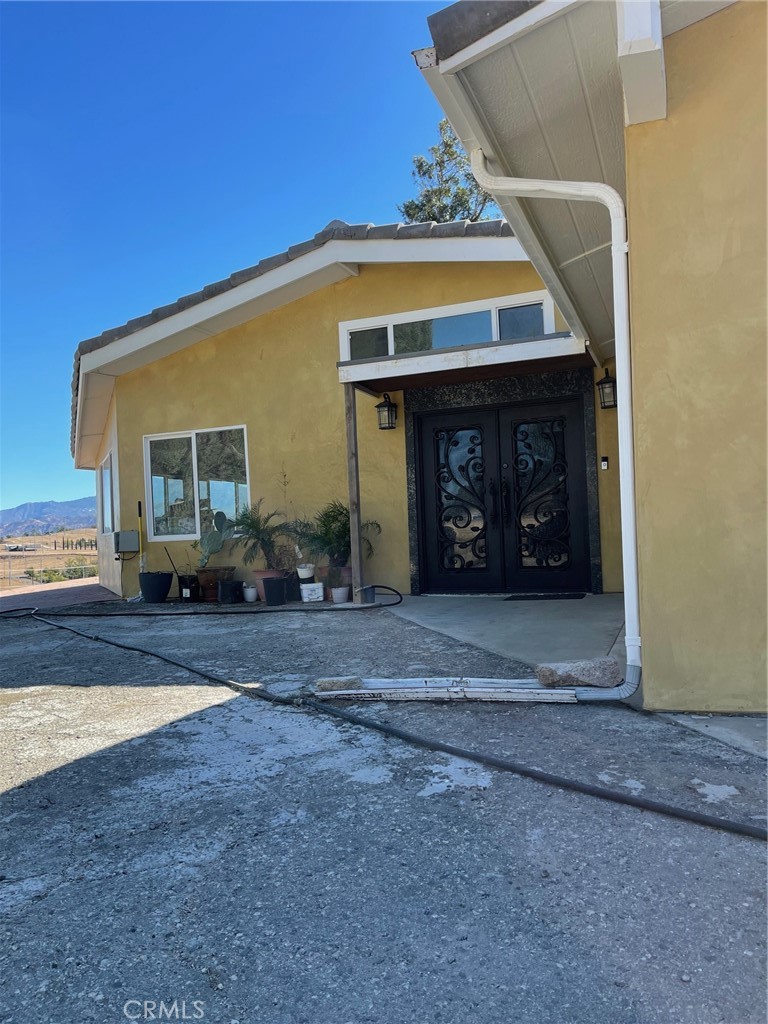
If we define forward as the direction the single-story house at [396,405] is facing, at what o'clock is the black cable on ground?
The black cable on ground is roughly at 12 o'clock from the single-story house.

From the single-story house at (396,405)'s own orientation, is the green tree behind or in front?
behind

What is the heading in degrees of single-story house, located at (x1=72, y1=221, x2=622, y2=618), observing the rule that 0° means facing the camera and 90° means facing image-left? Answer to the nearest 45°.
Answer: approximately 0°

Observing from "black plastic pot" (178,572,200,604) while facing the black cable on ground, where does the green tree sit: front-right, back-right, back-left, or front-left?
back-left

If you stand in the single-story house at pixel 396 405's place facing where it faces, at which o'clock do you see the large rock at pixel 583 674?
The large rock is roughly at 12 o'clock from the single-story house.

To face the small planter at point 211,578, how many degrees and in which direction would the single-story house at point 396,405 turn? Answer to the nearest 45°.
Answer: approximately 90° to its right
